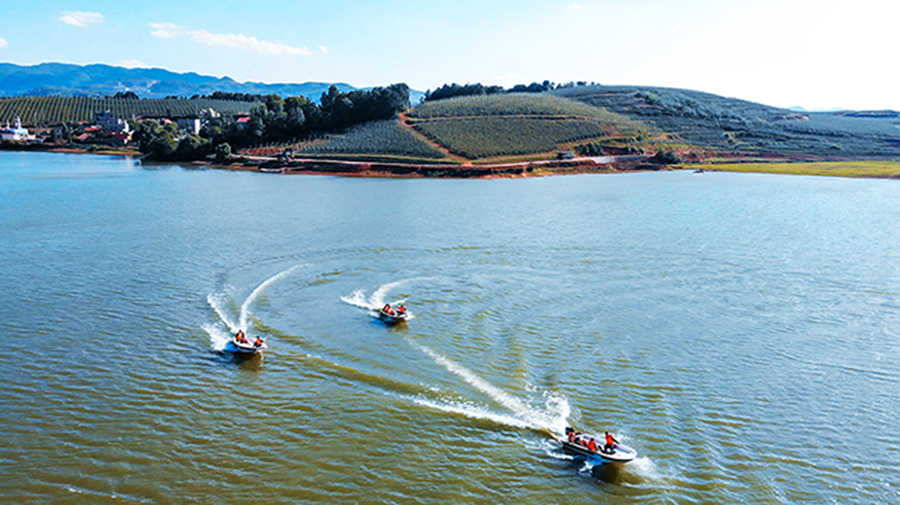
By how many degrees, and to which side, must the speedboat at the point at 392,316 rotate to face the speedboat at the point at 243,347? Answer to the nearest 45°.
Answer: approximately 90° to its right

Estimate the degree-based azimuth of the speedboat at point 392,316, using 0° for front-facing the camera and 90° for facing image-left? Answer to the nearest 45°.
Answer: approximately 315°

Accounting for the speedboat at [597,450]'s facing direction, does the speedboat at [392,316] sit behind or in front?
behind

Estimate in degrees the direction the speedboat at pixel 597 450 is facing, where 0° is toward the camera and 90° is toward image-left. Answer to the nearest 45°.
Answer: approximately 315°
